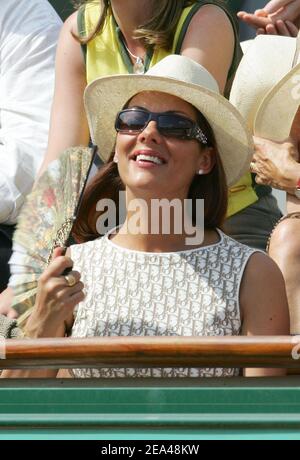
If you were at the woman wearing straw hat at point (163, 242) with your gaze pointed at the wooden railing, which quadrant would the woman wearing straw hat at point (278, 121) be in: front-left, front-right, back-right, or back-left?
back-left

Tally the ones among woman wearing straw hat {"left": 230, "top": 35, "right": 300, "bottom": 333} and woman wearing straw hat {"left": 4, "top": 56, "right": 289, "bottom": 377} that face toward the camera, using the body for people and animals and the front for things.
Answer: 2

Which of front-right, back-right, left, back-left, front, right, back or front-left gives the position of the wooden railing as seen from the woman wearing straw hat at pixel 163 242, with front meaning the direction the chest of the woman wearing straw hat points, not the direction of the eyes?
front

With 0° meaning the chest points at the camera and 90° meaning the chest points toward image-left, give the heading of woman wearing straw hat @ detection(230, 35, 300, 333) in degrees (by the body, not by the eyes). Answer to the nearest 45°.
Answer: approximately 0°

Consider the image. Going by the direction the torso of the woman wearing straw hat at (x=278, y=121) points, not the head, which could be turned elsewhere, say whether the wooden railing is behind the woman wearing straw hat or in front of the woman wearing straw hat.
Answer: in front

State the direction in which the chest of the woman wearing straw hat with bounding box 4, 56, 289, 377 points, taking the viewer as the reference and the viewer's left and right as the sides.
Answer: facing the viewer

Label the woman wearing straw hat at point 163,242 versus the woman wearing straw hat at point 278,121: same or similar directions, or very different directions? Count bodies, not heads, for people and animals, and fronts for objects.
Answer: same or similar directions
